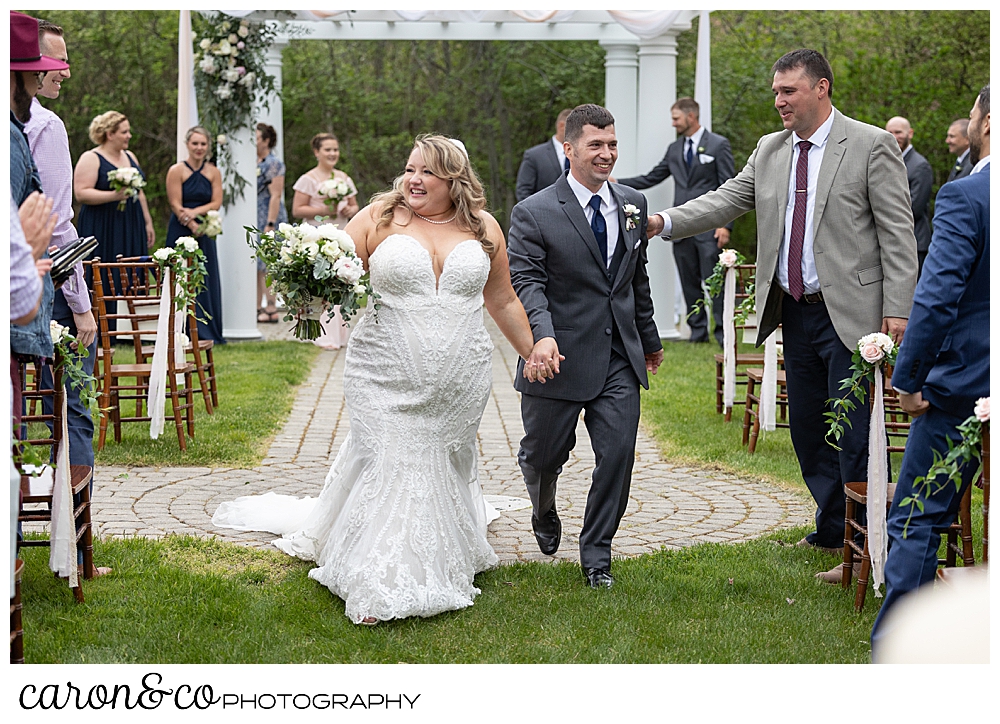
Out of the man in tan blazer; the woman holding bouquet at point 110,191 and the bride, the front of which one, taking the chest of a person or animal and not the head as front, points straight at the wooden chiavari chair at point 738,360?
the woman holding bouquet

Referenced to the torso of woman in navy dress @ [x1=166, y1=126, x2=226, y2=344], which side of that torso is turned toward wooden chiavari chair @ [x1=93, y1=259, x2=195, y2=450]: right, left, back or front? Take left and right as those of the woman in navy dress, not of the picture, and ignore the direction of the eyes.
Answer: front

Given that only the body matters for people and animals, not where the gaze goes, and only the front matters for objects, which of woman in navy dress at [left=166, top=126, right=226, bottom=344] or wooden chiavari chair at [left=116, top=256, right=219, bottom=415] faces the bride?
the woman in navy dress

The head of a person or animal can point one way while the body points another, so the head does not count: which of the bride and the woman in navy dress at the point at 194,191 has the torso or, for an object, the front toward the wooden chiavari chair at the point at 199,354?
the woman in navy dress

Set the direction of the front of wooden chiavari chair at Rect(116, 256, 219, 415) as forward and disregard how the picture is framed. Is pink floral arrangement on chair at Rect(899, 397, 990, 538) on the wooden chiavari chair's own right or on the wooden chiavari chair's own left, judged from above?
on the wooden chiavari chair's own right

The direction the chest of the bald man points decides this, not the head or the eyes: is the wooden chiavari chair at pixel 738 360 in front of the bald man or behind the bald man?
in front

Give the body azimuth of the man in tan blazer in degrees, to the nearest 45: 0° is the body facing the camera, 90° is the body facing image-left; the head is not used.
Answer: approximately 45°

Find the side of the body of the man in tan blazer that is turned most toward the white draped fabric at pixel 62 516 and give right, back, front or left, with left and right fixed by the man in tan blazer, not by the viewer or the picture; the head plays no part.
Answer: front
